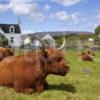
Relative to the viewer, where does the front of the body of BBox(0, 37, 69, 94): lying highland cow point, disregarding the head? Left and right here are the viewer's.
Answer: facing to the right of the viewer
